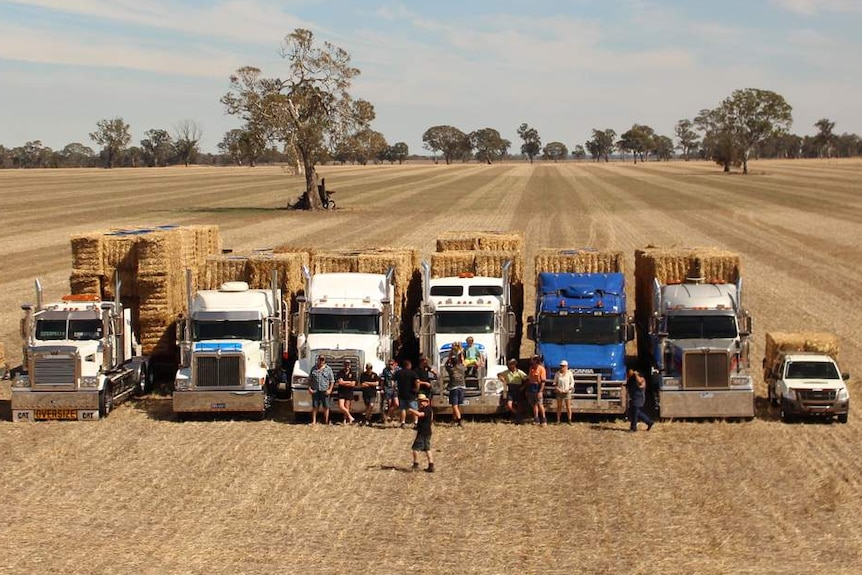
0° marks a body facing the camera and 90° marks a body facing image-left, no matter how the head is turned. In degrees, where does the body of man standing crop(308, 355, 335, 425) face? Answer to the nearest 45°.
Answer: approximately 0°

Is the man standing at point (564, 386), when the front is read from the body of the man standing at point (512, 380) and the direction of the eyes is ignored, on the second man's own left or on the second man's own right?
on the second man's own left

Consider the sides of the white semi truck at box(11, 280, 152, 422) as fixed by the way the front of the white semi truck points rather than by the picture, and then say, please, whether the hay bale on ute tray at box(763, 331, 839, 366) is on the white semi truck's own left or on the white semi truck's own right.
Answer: on the white semi truck's own left

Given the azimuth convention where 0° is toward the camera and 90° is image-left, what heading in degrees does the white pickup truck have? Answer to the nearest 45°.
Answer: approximately 0°

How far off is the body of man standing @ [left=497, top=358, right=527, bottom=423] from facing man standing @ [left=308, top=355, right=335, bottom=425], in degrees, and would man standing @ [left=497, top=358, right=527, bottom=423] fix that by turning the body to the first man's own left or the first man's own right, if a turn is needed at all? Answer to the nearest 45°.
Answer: approximately 90° to the first man's own right
